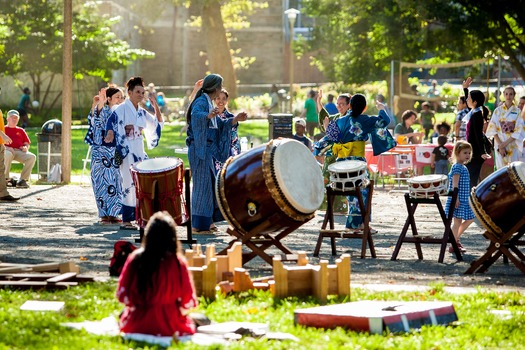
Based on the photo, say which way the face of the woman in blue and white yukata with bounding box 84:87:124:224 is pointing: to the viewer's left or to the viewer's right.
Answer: to the viewer's right

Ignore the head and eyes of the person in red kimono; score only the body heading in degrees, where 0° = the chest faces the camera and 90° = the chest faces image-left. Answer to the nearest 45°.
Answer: approximately 180°

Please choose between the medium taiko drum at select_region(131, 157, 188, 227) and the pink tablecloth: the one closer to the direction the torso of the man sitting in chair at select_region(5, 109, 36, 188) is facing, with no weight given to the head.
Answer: the medium taiko drum

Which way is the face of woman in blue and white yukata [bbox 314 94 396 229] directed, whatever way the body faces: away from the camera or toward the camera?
away from the camera

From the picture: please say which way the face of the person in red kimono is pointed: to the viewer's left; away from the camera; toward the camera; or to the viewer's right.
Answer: away from the camera

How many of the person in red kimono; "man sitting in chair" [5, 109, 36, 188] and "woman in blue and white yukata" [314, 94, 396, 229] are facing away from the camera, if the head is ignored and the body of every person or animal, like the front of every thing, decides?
2

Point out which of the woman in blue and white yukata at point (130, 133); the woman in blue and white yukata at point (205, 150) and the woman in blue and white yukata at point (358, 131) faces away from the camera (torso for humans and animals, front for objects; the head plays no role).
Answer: the woman in blue and white yukata at point (358, 131)

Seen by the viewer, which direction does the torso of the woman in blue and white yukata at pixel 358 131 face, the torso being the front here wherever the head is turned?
away from the camera
